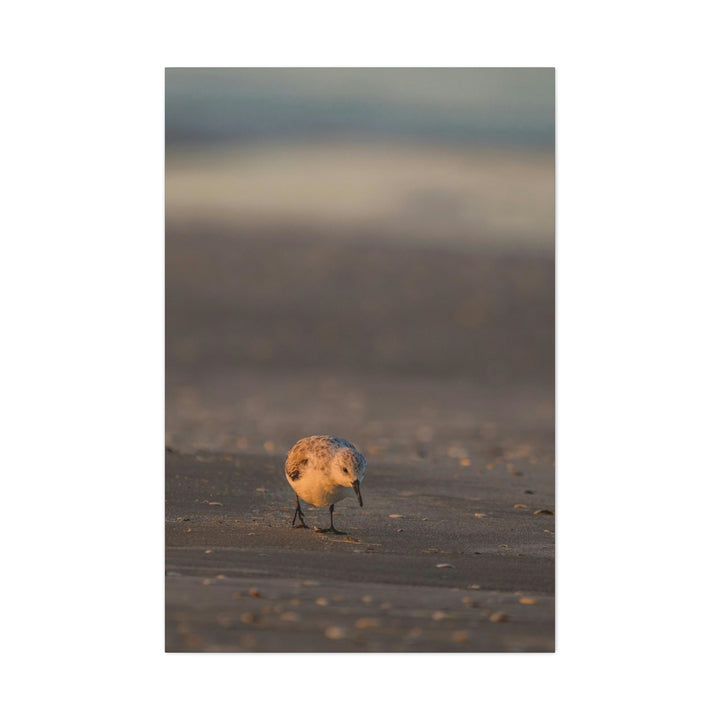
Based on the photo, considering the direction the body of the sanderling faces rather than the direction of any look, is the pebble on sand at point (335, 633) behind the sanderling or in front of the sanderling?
in front

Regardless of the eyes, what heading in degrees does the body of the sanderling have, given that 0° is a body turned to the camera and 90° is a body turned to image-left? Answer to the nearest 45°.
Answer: approximately 315°

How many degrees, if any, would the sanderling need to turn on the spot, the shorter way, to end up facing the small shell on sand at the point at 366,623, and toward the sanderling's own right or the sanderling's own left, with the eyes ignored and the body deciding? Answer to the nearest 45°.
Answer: approximately 45° to the sanderling's own right
